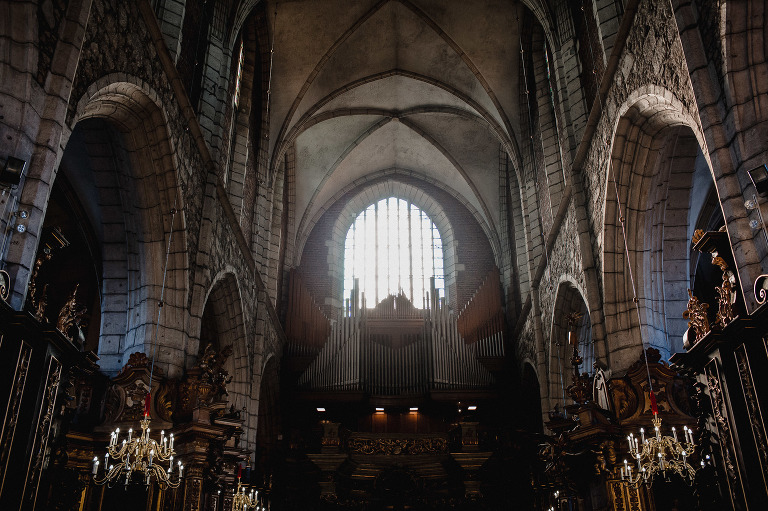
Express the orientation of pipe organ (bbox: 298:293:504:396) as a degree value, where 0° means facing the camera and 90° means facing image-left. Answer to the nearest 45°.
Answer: approximately 0°

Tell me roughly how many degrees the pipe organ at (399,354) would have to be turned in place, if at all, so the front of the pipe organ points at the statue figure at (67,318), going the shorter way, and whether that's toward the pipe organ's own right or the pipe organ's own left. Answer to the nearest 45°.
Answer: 0° — it already faces it

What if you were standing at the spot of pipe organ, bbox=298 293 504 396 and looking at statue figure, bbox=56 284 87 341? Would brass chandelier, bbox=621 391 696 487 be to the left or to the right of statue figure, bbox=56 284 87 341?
left

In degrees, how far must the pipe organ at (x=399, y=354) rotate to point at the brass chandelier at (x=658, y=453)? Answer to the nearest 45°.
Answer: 0° — it already faces it

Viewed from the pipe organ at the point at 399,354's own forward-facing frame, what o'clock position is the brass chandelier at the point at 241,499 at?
The brass chandelier is roughly at 1 o'clock from the pipe organ.
